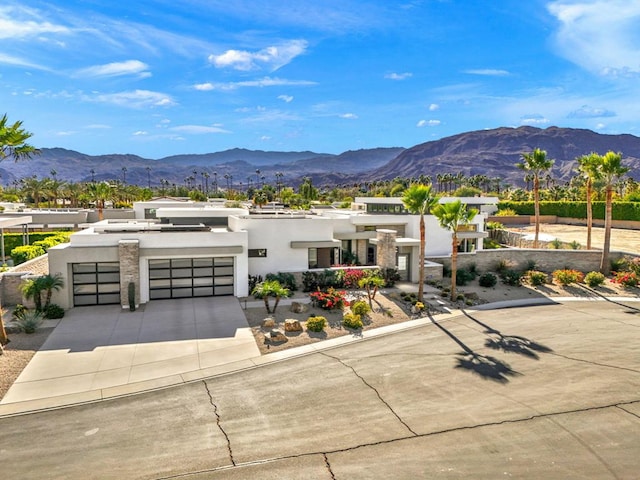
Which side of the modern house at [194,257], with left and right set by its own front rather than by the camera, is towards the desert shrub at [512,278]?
left

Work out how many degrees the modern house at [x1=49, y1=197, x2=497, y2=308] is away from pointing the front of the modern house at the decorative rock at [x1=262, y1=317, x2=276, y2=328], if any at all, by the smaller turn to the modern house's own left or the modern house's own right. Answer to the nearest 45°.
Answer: approximately 45° to the modern house's own left

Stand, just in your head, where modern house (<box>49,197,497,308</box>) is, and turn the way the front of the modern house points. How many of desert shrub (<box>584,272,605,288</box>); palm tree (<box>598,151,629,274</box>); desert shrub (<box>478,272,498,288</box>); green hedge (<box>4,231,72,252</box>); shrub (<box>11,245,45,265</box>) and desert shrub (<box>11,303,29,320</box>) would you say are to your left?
3

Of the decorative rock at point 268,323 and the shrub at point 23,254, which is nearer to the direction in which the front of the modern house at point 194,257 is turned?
the decorative rock

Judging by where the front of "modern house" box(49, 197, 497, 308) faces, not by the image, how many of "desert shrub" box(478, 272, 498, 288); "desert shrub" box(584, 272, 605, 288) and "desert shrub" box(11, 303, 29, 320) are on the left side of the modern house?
2

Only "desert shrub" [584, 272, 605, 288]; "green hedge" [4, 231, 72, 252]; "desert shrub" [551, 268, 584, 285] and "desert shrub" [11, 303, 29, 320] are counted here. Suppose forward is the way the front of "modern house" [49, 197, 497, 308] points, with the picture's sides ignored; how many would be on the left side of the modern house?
2

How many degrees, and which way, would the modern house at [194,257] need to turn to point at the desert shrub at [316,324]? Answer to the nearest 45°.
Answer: approximately 45° to its left

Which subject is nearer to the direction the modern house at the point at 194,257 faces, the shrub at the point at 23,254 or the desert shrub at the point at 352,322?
the desert shrub

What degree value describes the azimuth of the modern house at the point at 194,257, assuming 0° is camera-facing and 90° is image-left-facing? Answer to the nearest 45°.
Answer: approximately 0°

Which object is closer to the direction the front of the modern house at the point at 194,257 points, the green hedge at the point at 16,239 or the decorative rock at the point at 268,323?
the decorative rock

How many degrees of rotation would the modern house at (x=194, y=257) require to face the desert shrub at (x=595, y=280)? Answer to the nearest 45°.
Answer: approximately 90° to its left

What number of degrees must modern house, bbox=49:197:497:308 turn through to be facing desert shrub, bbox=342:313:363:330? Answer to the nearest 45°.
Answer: approximately 45° to its left

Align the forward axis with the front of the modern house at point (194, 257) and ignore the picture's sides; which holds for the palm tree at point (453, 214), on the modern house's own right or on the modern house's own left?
on the modern house's own left

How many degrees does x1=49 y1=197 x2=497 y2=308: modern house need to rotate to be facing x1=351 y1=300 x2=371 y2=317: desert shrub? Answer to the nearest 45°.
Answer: approximately 45° to its left

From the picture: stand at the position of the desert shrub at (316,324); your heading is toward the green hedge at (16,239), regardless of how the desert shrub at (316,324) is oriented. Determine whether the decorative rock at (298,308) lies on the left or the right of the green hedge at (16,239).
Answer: right

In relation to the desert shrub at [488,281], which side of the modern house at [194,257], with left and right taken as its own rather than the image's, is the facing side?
left

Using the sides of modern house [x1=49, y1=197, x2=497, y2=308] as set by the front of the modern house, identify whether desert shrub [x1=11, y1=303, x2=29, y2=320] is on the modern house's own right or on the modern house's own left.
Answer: on the modern house's own right
